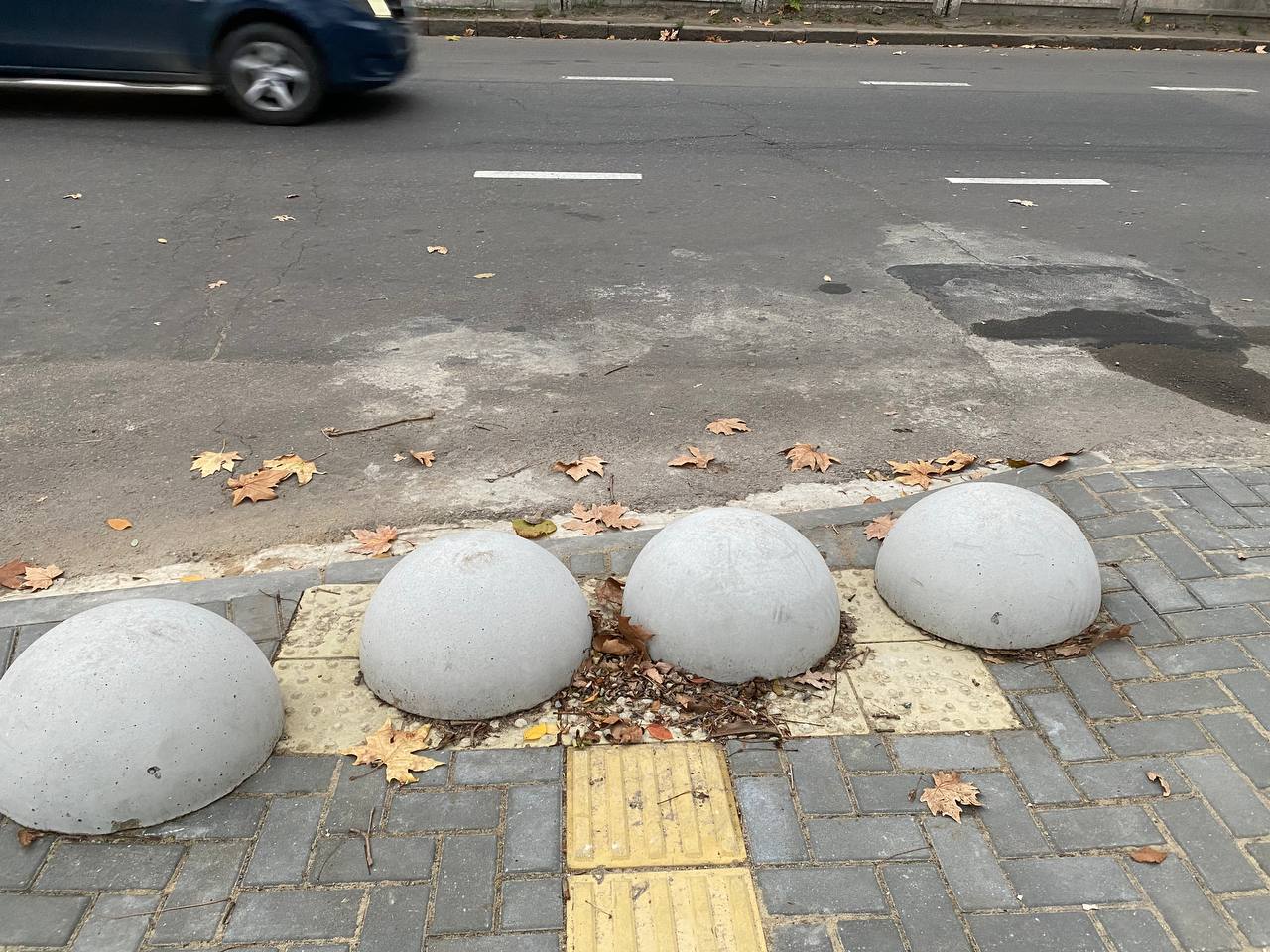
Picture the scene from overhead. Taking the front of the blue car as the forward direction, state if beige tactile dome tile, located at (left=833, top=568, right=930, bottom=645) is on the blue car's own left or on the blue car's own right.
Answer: on the blue car's own right

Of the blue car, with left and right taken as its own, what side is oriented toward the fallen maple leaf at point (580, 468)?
right

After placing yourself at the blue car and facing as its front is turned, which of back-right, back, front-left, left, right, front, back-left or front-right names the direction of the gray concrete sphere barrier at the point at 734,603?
right

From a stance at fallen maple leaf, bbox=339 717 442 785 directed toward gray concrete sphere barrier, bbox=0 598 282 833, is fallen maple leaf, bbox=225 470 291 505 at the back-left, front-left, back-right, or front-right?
front-right

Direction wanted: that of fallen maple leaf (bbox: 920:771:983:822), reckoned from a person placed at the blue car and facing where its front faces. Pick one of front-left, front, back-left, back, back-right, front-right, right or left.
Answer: right

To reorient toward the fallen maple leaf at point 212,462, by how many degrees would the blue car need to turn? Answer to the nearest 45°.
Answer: approximately 90° to its right

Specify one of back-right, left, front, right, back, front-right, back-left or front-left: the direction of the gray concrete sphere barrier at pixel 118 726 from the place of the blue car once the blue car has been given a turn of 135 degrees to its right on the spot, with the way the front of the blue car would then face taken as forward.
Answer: front-left

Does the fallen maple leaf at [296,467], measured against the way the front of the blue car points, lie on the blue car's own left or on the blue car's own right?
on the blue car's own right

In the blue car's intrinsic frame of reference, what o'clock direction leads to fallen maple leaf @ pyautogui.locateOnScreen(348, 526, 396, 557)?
The fallen maple leaf is roughly at 3 o'clock from the blue car.

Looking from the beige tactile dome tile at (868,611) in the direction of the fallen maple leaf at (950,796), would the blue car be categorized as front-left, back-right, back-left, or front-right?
back-right

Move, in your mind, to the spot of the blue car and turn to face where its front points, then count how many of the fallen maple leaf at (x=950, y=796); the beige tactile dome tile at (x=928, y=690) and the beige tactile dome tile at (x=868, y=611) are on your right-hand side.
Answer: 3

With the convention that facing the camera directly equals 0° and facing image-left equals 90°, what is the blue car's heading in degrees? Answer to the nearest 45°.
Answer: approximately 270°

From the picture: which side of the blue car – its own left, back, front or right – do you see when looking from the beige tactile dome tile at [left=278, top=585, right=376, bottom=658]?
right

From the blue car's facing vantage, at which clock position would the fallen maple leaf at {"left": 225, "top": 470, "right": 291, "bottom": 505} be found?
The fallen maple leaf is roughly at 3 o'clock from the blue car.

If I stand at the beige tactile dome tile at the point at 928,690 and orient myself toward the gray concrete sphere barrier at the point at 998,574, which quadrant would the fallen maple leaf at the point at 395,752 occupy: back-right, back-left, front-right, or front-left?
back-left

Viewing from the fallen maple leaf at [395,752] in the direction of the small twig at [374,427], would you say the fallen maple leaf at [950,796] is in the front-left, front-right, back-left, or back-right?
back-right
